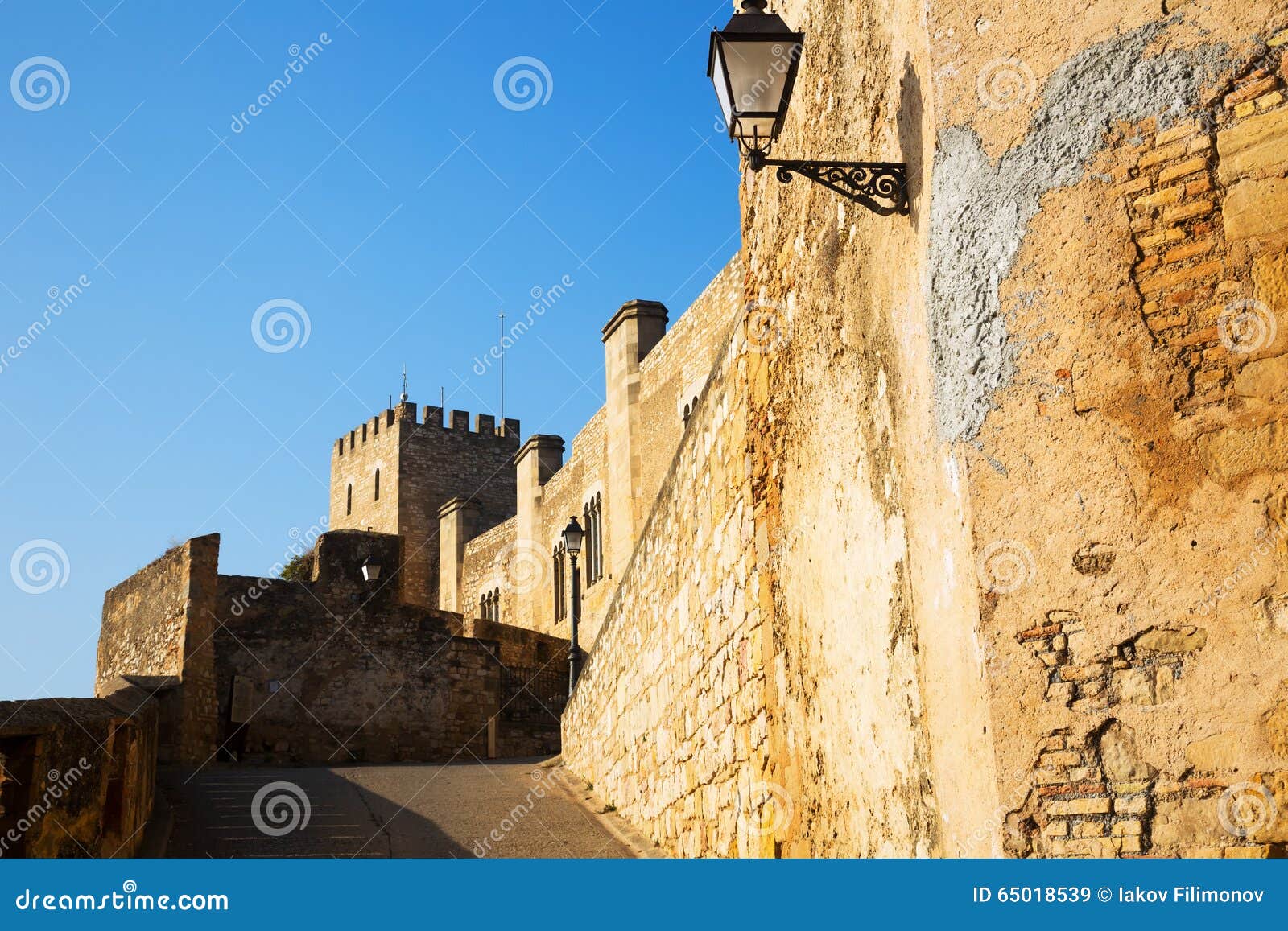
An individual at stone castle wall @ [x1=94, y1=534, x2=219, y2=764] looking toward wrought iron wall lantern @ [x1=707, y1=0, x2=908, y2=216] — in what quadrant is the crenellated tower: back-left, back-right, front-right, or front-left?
back-left

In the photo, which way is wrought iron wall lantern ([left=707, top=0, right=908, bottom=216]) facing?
to the viewer's left

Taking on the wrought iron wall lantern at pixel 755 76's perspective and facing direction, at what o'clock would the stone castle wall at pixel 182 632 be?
The stone castle wall is roughly at 2 o'clock from the wrought iron wall lantern.

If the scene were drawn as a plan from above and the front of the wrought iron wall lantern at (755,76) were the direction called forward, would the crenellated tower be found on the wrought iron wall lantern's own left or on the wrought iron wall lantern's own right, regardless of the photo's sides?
on the wrought iron wall lantern's own right

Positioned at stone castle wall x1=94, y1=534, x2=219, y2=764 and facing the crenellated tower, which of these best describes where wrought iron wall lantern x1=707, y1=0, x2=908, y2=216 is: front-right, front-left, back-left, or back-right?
back-right
